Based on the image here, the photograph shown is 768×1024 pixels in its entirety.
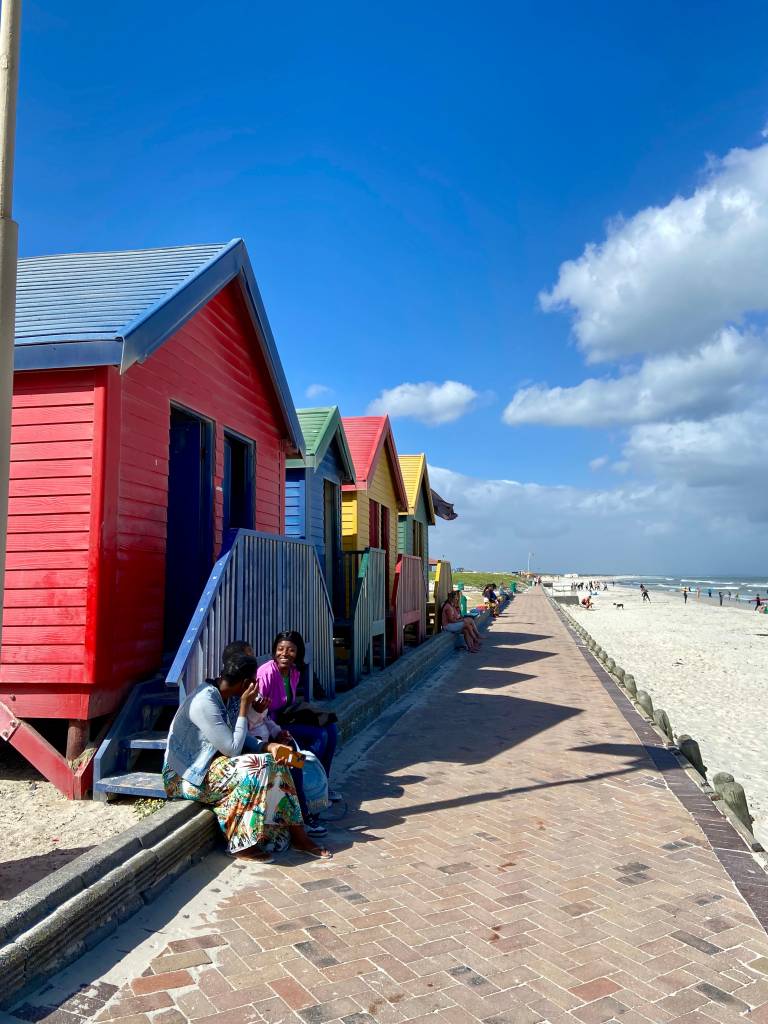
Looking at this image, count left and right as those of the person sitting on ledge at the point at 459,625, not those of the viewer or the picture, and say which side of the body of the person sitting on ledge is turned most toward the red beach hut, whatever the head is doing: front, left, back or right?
right

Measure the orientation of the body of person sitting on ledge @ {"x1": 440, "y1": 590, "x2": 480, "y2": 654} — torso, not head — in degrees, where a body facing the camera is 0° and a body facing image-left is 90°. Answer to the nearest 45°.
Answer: approximately 270°

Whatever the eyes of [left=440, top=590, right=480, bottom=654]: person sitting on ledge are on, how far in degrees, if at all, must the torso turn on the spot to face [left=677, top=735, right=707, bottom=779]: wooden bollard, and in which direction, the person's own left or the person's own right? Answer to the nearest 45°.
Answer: approximately 90° to the person's own right

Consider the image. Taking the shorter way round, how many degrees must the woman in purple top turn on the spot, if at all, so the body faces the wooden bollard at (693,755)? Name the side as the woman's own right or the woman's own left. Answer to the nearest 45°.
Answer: approximately 45° to the woman's own left

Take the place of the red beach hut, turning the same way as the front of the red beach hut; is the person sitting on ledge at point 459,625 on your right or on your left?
on your left

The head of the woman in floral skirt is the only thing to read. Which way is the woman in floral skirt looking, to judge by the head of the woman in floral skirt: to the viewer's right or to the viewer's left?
to the viewer's right

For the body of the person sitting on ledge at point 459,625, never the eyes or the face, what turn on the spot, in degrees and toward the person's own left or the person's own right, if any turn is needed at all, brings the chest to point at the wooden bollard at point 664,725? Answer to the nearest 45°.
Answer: approximately 90° to the person's own right

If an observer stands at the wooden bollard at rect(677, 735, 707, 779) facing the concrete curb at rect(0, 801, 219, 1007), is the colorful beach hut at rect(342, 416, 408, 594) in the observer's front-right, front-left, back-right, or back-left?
back-right

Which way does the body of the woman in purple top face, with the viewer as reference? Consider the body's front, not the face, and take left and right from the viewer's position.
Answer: facing the viewer and to the right of the viewer

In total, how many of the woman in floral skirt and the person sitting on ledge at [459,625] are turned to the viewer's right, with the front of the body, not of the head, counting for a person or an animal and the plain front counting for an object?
2

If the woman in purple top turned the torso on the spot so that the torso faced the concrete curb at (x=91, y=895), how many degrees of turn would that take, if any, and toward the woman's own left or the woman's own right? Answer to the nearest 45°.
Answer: approximately 90° to the woman's own right

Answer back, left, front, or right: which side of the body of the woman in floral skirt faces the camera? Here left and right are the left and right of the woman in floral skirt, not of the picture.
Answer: right
